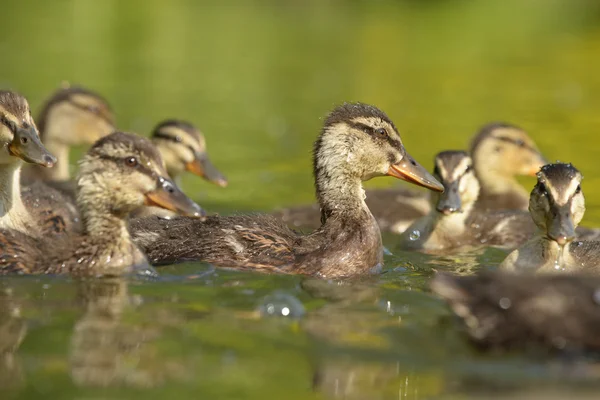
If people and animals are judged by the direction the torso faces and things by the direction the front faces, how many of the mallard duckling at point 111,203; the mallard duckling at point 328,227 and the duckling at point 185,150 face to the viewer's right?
3

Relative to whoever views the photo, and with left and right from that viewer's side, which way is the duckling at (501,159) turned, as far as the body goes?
facing to the right of the viewer

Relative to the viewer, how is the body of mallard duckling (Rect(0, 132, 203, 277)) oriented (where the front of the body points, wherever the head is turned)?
to the viewer's right

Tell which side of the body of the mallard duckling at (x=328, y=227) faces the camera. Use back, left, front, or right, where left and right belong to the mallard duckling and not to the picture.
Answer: right

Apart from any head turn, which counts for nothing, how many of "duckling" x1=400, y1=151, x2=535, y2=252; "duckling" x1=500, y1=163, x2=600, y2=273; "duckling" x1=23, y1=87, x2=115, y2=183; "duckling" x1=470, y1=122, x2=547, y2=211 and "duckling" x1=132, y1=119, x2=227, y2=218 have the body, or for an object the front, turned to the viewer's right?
3

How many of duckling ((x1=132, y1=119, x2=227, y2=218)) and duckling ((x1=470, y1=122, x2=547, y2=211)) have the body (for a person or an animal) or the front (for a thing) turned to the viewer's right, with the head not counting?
2

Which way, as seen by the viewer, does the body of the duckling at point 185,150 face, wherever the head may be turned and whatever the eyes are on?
to the viewer's right
